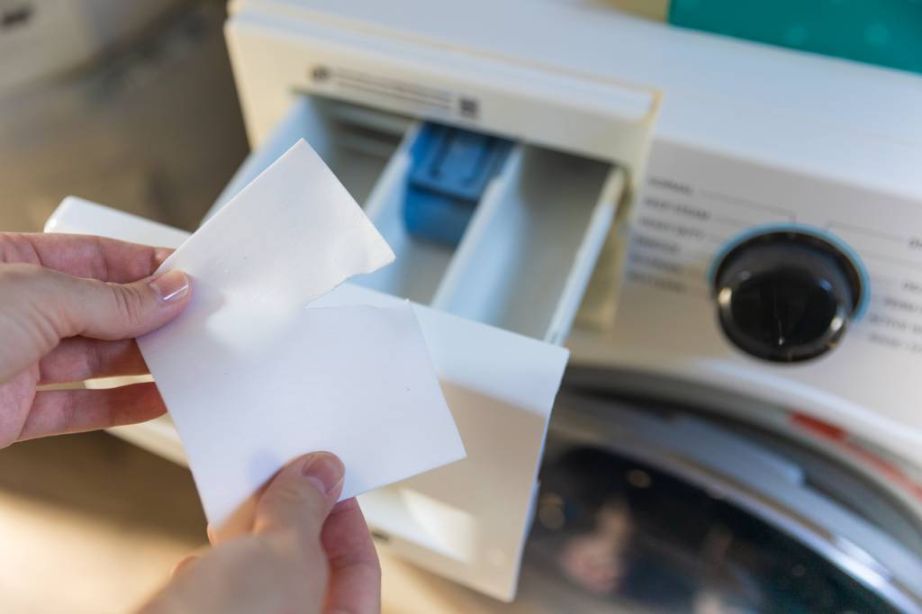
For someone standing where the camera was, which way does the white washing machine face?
facing the viewer and to the left of the viewer
